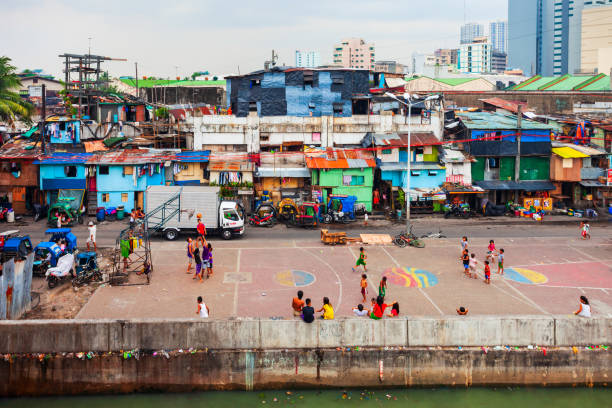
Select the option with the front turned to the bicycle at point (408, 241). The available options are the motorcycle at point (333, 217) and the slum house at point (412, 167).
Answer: the slum house

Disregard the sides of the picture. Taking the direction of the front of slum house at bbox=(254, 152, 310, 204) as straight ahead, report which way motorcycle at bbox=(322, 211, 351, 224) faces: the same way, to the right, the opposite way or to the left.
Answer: to the right

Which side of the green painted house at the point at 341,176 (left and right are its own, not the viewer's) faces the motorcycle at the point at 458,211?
left

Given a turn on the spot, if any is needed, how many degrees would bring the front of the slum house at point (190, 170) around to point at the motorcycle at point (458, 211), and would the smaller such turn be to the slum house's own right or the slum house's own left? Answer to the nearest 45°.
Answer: approximately 90° to the slum house's own left

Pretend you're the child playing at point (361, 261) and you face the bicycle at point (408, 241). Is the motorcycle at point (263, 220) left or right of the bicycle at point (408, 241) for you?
left

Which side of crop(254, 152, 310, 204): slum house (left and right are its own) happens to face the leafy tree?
right
